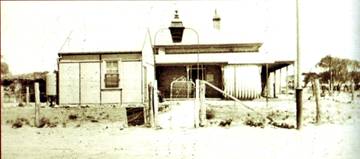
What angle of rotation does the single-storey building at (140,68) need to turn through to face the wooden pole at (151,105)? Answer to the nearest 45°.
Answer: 0° — it already faces it

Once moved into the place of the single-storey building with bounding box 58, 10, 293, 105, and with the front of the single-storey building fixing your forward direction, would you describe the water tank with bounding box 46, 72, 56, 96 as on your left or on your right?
on your right

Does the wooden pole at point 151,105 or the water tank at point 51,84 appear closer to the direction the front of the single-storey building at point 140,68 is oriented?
the wooden pole

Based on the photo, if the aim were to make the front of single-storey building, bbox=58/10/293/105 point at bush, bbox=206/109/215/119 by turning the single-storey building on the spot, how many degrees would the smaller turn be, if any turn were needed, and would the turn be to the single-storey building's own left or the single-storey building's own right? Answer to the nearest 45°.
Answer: approximately 45° to the single-storey building's own left

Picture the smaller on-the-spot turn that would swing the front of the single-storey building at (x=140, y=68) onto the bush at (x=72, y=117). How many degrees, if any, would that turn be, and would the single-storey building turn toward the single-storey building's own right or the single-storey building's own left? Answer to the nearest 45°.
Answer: approximately 45° to the single-storey building's own right

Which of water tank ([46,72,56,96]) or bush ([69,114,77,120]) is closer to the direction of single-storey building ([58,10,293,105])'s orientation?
the bush

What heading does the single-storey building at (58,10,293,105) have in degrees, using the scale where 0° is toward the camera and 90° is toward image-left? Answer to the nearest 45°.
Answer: approximately 0°

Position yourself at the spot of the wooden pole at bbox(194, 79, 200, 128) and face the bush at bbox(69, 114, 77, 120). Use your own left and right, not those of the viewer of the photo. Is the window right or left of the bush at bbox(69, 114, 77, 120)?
right
